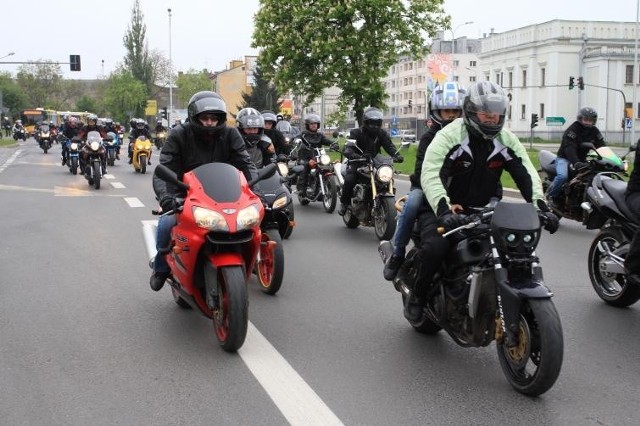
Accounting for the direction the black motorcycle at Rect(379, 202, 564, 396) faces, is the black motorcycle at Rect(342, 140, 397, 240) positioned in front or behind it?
behind

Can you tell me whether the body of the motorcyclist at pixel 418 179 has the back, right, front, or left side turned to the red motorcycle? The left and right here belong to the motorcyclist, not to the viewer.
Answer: right

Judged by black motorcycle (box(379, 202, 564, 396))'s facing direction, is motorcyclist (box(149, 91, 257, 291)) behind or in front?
behind

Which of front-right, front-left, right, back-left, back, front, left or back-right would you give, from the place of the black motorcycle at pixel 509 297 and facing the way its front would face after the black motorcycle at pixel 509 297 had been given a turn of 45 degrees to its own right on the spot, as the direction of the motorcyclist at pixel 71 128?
back-right

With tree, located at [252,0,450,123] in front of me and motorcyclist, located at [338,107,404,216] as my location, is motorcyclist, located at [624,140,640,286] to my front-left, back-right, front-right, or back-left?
back-right

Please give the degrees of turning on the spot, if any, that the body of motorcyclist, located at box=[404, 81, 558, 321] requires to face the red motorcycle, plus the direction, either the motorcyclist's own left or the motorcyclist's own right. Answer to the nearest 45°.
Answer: approximately 135° to the motorcyclist's own right

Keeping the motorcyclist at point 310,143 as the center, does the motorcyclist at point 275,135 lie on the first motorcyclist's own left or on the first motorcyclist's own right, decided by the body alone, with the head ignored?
on the first motorcyclist's own right

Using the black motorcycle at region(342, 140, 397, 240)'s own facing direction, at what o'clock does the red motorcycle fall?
The red motorcycle is roughly at 2 o'clock from the black motorcycle.

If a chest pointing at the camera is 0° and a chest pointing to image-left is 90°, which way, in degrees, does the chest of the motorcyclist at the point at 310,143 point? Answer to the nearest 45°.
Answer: approximately 315°

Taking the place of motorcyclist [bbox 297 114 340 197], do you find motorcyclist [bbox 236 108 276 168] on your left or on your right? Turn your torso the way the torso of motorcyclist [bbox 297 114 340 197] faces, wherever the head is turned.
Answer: on your right

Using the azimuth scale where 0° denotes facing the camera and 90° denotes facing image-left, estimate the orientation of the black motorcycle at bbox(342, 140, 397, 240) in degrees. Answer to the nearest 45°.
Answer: approximately 315°

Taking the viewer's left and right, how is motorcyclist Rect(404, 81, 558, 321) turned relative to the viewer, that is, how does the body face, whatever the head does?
facing the viewer and to the right of the viewer
